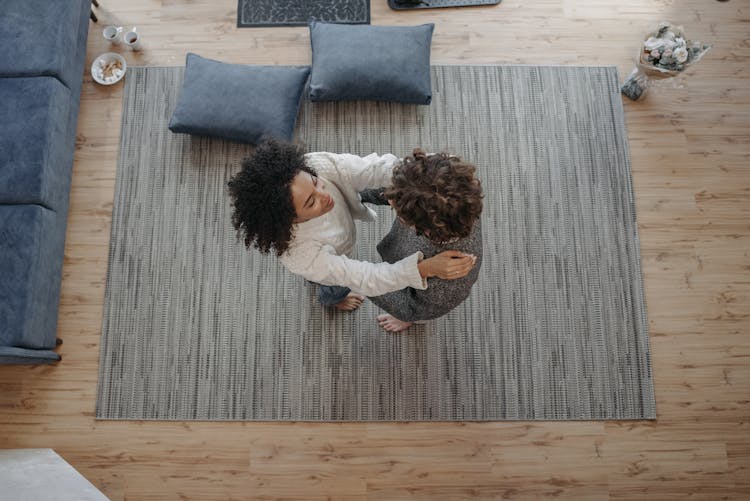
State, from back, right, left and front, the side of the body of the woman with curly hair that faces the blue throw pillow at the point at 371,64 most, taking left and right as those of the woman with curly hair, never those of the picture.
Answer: left

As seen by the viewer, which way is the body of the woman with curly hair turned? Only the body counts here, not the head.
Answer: to the viewer's right

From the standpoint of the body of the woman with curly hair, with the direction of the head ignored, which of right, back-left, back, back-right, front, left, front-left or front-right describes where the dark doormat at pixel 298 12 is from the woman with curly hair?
left

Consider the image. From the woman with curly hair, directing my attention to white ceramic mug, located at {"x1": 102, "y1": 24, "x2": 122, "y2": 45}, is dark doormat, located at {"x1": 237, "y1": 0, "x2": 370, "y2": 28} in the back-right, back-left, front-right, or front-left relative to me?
front-right

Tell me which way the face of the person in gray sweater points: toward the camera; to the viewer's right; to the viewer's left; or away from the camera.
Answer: to the viewer's left

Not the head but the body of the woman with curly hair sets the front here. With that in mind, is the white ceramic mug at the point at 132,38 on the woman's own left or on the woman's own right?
on the woman's own left

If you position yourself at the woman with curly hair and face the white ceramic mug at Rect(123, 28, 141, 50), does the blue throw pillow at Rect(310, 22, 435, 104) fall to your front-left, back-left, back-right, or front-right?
front-right

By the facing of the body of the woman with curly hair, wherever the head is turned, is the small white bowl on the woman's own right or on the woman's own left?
on the woman's own left

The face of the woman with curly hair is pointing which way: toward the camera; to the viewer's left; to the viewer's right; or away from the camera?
to the viewer's right

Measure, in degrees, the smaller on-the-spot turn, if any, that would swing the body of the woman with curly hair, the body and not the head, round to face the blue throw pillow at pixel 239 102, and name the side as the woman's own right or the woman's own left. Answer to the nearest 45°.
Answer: approximately 90° to the woman's own left
